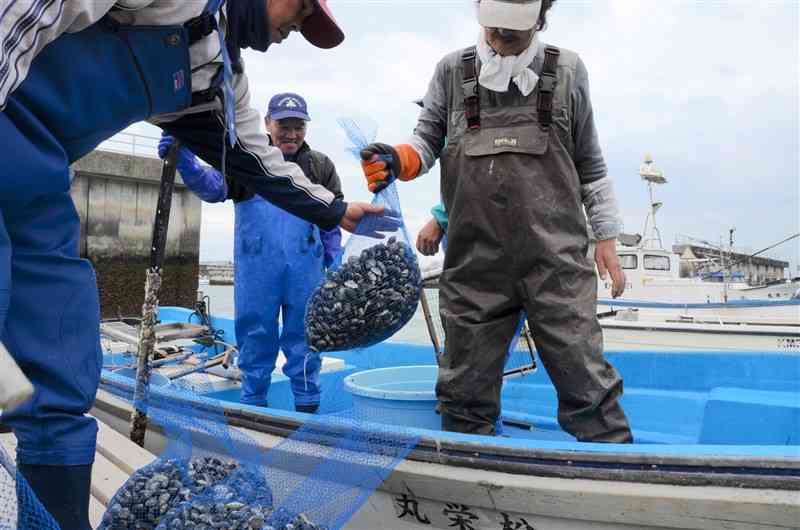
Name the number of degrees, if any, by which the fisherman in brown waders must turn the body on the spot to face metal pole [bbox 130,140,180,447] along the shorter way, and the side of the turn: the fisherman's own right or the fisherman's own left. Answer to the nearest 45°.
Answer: approximately 90° to the fisherman's own right

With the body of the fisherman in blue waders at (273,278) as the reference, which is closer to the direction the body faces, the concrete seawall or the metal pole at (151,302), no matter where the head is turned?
the metal pole

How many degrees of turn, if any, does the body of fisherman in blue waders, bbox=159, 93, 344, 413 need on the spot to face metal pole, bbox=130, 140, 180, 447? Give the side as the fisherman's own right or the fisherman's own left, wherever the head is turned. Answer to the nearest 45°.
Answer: approximately 45° to the fisherman's own right

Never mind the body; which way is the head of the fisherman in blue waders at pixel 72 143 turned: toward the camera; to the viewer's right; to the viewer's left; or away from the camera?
to the viewer's right

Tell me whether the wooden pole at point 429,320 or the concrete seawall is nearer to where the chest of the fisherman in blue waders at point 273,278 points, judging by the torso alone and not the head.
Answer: the wooden pole

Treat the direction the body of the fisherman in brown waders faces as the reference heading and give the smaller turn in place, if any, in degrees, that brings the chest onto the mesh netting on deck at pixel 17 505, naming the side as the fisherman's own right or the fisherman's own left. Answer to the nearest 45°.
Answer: approximately 45° to the fisherman's own right

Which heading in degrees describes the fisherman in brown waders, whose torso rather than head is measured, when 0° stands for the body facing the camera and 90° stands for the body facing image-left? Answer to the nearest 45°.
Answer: approximately 0°

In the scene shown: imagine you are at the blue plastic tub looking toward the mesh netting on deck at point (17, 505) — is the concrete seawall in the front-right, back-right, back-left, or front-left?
back-right

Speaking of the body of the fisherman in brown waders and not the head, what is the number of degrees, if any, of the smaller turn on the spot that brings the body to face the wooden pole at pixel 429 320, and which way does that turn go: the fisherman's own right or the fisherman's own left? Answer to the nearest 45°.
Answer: approximately 135° to the fisherman's own right

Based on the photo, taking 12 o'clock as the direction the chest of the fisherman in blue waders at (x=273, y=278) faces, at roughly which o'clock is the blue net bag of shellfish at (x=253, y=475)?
The blue net bag of shellfish is roughly at 12 o'clock from the fisherman in blue waders.

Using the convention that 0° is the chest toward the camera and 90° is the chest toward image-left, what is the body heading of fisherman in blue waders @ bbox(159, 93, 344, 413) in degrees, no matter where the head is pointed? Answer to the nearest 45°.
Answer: approximately 0°

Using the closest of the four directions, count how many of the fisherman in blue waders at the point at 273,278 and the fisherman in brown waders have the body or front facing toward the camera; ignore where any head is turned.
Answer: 2
